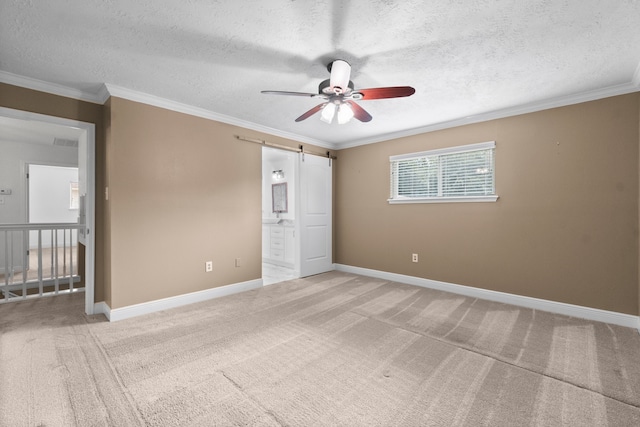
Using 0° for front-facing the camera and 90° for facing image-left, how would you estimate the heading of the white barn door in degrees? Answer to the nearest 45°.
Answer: approximately 315°

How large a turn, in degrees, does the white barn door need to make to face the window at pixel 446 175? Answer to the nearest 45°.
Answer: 0° — it already faces it

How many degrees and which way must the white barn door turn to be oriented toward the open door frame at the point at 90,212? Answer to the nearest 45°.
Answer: approximately 90° to its right

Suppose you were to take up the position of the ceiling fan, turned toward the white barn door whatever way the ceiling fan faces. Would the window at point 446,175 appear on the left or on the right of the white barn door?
right

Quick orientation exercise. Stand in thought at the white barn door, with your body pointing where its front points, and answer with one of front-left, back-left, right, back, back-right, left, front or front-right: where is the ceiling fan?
front-right

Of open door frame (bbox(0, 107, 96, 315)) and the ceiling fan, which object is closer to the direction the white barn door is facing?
the ceiling fan
